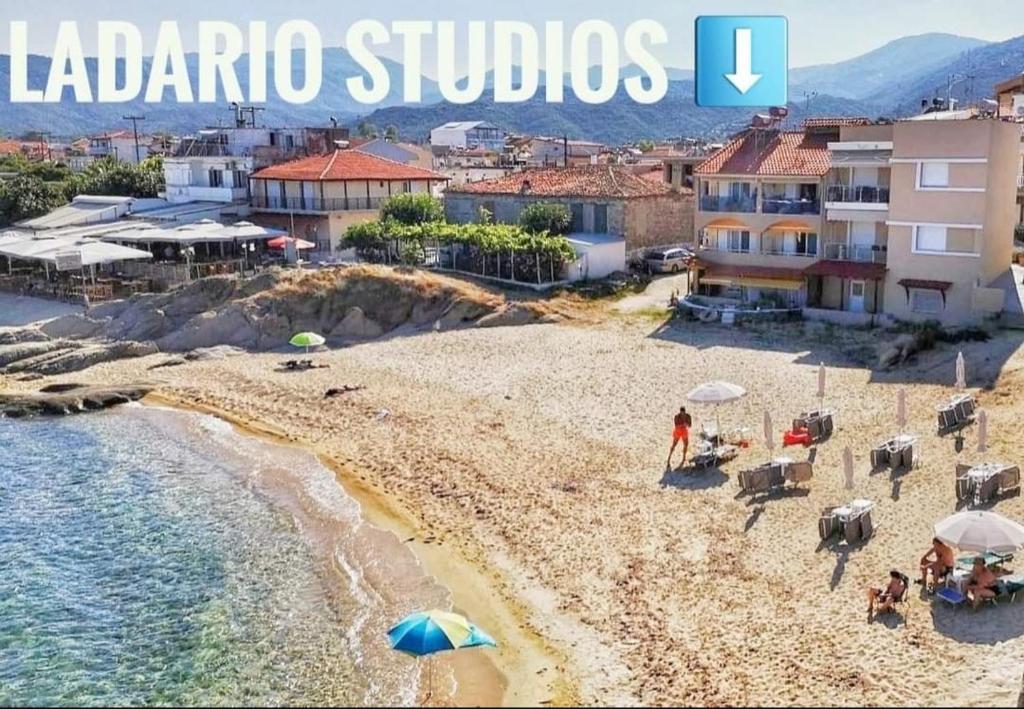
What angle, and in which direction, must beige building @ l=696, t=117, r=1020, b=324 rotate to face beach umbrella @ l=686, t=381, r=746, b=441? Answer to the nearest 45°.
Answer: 0° — it already faces it

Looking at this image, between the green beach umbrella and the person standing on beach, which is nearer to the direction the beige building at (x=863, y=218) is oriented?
the person standing on beach

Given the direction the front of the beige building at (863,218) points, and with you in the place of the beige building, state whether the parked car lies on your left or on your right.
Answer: on your right

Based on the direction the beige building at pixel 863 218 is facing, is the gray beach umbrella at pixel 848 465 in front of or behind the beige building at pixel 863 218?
in front

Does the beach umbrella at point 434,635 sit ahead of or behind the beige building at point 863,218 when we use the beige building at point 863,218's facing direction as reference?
ahead

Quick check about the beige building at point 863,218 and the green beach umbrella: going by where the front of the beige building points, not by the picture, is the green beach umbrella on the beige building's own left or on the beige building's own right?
on the beige building's own right

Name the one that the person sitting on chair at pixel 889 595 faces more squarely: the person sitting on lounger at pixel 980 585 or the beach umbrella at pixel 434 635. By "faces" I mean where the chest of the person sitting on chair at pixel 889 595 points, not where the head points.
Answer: the beach umbrella

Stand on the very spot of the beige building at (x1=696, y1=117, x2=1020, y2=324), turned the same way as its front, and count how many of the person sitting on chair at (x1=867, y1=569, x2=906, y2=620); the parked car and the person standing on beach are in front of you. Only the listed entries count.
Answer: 2

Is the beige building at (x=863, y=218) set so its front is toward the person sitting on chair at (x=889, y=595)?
yes

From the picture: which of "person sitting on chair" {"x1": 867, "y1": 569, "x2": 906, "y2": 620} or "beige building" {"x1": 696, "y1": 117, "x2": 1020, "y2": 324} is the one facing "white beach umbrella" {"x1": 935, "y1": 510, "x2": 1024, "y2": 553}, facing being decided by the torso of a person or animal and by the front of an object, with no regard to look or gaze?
the beige building

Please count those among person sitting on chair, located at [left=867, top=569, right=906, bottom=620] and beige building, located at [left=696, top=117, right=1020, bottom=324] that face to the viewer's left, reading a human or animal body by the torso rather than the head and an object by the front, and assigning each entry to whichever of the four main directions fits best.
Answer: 1
